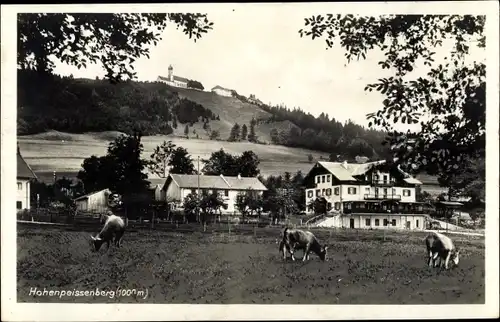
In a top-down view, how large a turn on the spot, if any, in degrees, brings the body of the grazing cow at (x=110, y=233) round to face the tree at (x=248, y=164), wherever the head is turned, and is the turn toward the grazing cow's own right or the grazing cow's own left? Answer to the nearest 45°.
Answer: approximately 135° to the grazing cow's own right

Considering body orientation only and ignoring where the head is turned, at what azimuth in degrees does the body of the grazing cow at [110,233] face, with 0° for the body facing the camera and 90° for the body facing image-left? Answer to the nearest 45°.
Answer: approximately 45°
